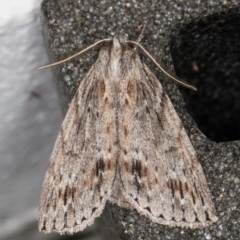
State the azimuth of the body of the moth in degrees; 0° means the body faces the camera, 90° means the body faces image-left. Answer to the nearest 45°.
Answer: approximately 180°
